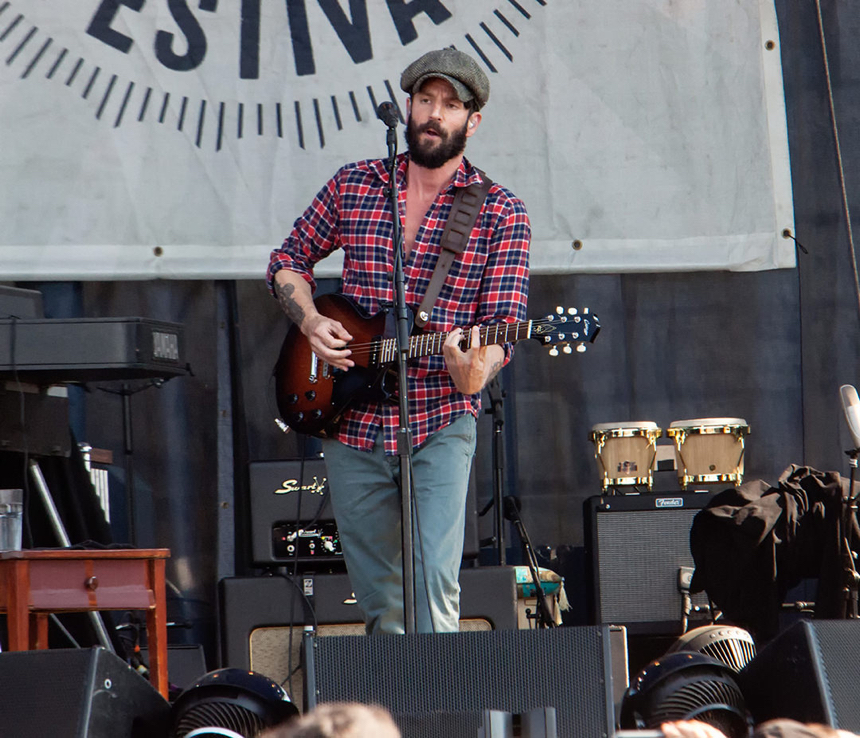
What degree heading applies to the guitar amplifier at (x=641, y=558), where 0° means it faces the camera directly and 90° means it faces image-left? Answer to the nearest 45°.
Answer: approximately 0°

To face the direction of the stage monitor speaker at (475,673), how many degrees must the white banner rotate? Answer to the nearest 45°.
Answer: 0° — it already faces it

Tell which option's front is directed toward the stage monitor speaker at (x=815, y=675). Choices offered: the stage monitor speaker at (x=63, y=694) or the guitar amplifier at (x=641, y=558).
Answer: the guitar amplifier

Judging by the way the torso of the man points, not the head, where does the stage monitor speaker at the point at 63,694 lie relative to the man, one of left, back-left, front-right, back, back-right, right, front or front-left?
front-right

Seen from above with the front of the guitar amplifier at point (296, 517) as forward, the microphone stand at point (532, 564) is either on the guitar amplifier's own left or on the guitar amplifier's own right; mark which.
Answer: on the guitar amplifier's own left
